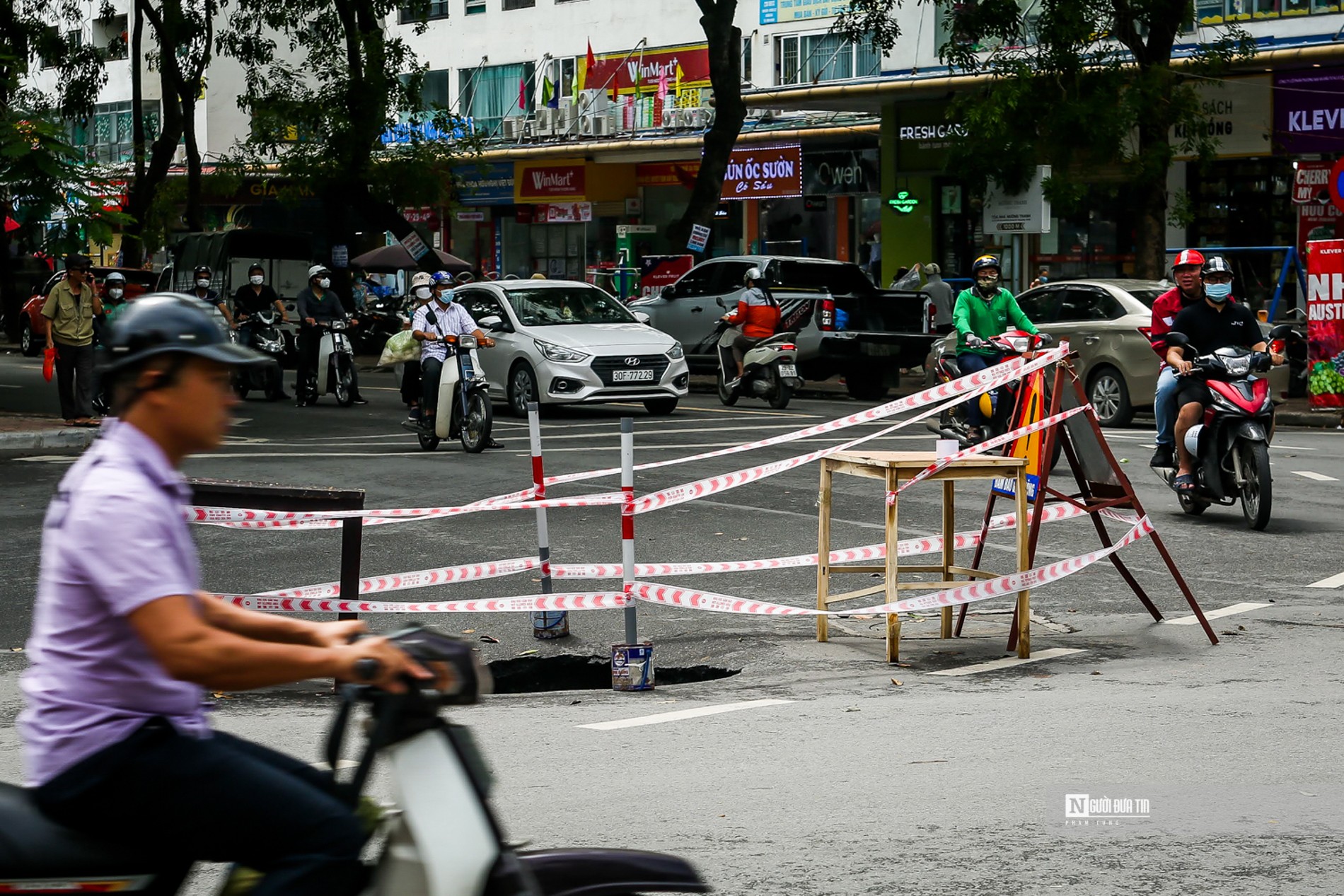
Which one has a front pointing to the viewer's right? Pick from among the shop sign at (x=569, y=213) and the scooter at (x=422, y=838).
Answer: the scooter

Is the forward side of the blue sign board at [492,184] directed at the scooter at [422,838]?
yes

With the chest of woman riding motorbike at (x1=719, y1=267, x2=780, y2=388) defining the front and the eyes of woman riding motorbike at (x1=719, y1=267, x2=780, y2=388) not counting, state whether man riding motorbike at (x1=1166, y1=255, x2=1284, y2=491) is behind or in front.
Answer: behind

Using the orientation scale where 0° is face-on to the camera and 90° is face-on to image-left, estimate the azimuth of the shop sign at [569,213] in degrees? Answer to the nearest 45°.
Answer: approximately 0°

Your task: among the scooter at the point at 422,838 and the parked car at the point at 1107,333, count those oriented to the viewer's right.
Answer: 1

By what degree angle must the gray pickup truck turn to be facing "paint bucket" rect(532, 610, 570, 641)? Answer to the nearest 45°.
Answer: approximately 135° to its left

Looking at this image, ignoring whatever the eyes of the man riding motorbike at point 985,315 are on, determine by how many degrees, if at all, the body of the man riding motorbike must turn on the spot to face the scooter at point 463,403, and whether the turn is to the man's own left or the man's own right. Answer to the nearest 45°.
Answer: approximately 135° to the man's own right

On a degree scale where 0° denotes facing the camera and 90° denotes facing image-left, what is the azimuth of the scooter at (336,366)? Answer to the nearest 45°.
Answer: approximately 315°

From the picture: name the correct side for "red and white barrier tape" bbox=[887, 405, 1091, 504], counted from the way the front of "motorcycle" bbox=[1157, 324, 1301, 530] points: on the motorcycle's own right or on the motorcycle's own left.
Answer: on the motorcycle's own right

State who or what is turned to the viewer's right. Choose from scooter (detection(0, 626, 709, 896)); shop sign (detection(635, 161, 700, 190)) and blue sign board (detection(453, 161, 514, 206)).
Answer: the scooter
